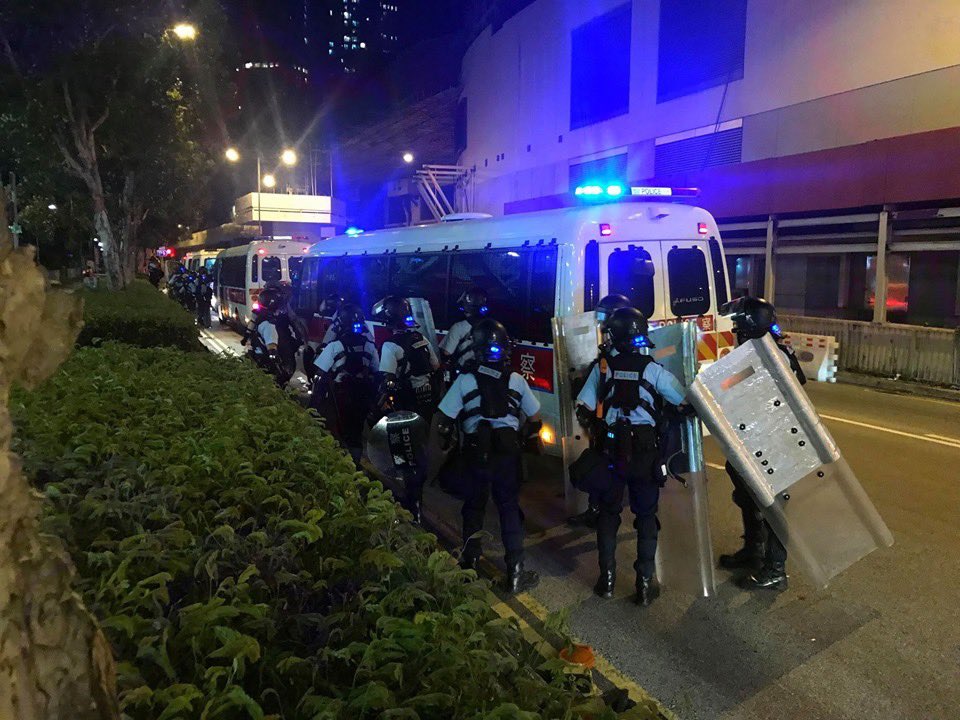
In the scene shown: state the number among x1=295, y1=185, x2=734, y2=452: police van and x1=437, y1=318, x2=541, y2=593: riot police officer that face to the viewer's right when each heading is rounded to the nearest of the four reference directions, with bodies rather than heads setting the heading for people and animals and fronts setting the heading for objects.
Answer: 0

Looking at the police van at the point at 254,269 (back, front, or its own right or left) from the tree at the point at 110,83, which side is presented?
left

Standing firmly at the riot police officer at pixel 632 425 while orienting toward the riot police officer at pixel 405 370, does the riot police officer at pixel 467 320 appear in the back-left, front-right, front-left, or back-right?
front-right

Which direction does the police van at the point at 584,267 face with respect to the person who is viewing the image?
facing away from the viewer and to the left of the viewer

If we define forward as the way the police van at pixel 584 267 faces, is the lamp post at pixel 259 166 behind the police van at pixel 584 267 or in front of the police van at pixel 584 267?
in front

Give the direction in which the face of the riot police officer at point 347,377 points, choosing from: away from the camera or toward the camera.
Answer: away from the camera

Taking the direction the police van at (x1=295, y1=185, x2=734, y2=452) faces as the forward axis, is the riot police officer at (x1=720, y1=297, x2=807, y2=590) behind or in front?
behind

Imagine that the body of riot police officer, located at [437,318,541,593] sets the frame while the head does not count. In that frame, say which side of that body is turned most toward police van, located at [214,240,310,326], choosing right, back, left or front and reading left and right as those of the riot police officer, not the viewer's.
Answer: front

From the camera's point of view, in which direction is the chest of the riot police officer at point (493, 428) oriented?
away from the camera

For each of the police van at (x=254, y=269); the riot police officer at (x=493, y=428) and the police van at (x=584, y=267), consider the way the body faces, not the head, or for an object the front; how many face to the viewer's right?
0

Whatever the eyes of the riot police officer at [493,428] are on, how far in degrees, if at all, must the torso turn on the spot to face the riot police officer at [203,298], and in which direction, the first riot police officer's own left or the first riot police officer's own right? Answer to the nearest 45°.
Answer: approximately 45° to the first riot police officer's own left

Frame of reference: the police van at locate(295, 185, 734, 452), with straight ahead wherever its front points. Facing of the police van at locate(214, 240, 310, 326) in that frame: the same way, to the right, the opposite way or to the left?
the same way
